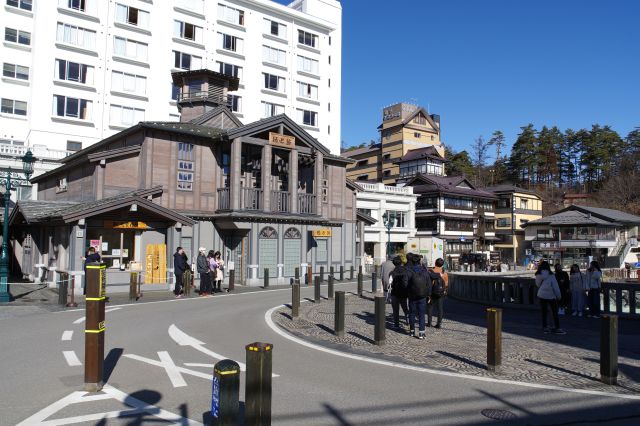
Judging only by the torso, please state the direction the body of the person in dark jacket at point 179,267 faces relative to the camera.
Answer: to the viewer's right

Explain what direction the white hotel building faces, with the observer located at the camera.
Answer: facing the viewer and to the right of the viewer

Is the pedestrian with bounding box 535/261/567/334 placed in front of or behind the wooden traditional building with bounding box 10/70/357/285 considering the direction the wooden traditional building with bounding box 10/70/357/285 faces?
in front

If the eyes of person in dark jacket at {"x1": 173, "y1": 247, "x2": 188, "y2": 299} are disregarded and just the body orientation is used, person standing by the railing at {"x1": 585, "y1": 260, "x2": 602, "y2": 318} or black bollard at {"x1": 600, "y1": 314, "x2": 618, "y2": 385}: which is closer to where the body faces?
the person standing by the railing

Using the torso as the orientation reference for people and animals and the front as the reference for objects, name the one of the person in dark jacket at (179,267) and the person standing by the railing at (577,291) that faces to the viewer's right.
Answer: the person in dark jacket

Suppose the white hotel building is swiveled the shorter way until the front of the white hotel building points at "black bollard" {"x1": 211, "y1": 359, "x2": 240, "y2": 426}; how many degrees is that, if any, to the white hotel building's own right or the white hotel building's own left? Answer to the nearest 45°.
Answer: approximately 45° to the white hotel building's own right
